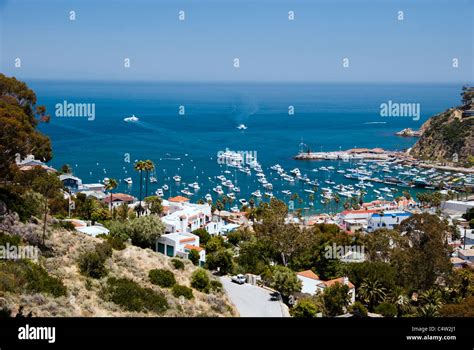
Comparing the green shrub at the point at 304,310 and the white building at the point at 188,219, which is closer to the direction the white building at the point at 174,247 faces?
the green shrub

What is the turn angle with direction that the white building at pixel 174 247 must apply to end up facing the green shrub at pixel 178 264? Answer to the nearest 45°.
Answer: approximately 45° to its left

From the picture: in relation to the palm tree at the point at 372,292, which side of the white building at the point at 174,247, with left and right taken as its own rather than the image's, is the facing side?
left

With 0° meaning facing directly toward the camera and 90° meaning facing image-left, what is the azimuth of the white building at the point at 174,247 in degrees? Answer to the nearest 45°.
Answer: approximately 45°

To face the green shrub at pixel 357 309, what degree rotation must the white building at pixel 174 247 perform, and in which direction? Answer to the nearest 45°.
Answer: approximately 90° to its left

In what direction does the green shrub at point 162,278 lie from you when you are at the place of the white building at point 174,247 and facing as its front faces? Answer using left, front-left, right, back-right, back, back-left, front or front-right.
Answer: front-left

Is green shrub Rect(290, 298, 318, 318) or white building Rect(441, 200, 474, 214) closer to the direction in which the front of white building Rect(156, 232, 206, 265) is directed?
the green shrub

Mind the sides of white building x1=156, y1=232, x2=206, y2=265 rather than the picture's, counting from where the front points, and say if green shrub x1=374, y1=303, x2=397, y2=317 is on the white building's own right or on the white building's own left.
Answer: on the white building's own left

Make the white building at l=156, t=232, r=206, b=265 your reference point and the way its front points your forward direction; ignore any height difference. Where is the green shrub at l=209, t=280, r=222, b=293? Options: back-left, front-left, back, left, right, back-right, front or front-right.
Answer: front-left
